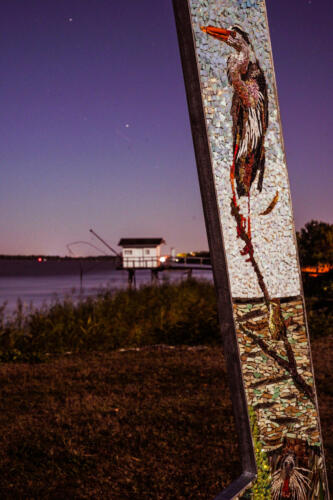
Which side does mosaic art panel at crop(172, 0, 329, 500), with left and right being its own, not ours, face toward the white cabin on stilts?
back

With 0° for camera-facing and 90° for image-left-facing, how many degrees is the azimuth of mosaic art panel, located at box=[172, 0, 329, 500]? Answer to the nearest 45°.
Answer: approximately 0°
